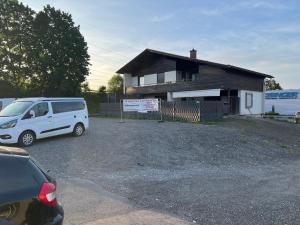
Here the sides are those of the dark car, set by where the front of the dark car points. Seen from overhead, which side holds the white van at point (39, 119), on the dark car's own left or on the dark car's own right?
on the dark car's own right

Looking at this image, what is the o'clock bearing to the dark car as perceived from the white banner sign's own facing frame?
The dark car is roughly at 12 o'clock from the white banner sign.

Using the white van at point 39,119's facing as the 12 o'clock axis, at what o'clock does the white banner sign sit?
The white banner sign is roughly at 6 o'clock from the white van.

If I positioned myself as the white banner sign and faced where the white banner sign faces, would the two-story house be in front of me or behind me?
behind

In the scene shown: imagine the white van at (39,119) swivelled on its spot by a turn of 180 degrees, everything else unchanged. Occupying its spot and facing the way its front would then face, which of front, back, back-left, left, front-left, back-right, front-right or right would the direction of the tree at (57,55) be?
front-left

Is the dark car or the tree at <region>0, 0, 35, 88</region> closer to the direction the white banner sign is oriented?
the dark car

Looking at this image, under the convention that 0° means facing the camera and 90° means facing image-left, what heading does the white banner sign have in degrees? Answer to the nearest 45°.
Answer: approximately 0°
